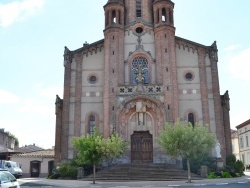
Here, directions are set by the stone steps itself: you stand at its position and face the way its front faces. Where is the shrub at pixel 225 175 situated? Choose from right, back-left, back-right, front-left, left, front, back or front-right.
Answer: left

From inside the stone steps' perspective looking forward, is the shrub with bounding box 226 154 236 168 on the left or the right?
on its left

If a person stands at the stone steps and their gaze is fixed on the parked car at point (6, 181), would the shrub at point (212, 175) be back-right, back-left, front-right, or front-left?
back-left

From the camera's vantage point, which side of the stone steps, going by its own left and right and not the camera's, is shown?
front

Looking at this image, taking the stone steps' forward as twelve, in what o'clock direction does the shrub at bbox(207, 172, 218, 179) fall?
The shrub is roughly at 9 o'clock from the stone steps.

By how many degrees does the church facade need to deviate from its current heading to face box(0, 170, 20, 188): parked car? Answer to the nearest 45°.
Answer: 0° — it already faces it

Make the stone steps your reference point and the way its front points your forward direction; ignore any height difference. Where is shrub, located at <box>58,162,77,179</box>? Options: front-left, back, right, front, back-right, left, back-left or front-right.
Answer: right

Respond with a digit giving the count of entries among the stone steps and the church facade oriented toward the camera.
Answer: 2
